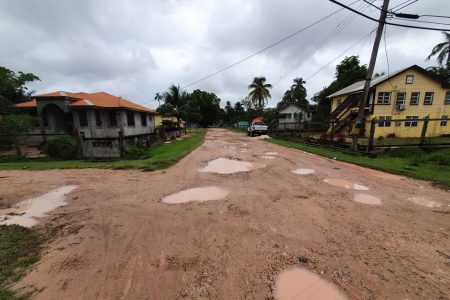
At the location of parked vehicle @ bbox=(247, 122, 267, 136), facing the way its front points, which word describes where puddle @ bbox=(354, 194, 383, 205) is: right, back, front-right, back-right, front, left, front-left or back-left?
front

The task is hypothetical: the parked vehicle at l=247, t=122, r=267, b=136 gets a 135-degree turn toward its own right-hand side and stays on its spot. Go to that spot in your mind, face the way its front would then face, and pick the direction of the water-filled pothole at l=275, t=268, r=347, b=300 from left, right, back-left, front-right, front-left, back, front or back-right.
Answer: back-left

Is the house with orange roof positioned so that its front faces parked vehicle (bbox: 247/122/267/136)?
no

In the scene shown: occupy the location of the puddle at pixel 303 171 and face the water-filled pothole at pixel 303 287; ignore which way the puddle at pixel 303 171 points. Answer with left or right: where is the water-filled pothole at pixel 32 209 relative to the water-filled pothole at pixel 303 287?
right

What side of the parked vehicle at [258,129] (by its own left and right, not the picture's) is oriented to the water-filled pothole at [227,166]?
front

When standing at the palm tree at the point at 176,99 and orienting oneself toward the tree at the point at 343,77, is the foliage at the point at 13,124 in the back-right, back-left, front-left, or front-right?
back-right

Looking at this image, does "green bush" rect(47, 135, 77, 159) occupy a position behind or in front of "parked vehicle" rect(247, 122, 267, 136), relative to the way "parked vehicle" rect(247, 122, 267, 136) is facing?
in front

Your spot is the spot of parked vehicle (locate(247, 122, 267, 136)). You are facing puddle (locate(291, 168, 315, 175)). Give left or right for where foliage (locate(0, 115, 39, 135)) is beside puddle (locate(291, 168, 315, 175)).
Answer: right

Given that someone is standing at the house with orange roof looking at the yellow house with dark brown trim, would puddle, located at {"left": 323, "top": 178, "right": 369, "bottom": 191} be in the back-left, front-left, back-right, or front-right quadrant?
front-right

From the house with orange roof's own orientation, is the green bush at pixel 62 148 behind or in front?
in front

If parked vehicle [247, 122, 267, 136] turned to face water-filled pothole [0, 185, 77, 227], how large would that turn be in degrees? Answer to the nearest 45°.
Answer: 0° — it already faces it

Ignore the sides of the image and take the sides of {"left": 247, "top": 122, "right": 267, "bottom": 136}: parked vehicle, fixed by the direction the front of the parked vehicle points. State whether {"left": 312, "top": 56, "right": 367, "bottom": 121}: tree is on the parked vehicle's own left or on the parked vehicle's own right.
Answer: on the parked vehicle's own left

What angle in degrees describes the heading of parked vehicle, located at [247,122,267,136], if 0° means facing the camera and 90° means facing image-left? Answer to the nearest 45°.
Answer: approximately 0°

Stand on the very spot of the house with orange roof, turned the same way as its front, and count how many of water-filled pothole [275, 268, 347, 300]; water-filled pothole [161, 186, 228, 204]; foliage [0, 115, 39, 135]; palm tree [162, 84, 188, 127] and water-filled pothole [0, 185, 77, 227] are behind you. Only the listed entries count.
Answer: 1
